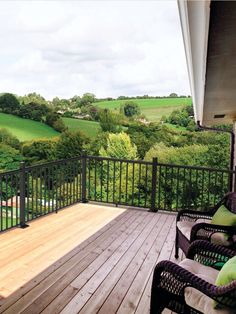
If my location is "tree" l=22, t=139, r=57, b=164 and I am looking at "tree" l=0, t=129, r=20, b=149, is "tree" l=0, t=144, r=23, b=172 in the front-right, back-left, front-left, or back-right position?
front-left

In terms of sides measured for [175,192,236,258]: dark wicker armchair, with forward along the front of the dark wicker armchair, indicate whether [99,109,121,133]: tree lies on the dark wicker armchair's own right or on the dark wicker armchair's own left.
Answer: on the dark wicker armchair's own right

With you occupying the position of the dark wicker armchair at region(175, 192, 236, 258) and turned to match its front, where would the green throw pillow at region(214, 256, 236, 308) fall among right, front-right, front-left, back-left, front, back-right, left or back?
front-left

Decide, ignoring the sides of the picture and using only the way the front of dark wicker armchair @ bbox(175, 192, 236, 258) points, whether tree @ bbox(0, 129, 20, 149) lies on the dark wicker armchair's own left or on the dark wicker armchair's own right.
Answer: on the dark wicker armchair's own right

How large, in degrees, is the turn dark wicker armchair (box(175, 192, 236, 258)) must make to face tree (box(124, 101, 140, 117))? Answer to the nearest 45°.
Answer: approximately 135° to its right

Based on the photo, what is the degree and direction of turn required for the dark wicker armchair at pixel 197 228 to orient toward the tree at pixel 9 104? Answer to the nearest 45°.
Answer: approximately 90° to its right

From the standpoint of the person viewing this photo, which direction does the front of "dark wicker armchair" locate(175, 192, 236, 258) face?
facing the viewer and to the left of the viewer

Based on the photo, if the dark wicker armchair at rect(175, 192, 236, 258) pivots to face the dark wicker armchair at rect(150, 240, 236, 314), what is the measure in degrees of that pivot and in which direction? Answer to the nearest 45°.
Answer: approximately 45° to its left

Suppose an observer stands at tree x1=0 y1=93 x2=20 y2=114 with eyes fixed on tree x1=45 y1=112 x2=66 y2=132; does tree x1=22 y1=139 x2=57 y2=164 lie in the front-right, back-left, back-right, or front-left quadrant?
front-right
